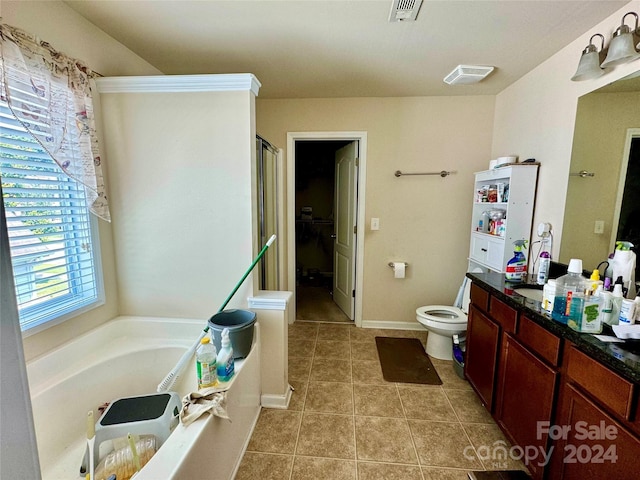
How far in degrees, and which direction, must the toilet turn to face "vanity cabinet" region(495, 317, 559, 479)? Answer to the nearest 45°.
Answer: approximately 90° to its left

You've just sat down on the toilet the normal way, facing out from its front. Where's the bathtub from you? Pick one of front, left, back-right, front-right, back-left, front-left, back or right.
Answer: front-left

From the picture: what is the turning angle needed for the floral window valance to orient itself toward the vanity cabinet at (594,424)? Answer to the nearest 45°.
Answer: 0° — it already faces it

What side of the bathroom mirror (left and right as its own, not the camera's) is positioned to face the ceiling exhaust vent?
front

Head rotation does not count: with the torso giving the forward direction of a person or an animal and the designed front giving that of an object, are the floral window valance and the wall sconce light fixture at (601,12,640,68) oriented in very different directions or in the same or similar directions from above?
very different directions

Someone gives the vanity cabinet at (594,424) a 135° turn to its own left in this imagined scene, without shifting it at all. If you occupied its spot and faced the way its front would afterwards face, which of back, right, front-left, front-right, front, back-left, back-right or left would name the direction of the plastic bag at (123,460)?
back-right

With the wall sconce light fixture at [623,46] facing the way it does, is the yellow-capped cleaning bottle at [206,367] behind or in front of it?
in front

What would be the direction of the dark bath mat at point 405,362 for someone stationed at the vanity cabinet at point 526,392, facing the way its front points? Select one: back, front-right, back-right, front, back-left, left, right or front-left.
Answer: right

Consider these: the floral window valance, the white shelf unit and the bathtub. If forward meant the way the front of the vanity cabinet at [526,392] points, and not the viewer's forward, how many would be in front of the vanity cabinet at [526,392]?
2

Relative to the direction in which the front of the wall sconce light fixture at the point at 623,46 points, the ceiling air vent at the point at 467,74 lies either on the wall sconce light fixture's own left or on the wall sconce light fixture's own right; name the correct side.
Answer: on the wall sconce light fixture's own right

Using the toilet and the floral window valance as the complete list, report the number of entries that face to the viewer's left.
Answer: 1

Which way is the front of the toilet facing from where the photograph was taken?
facing to the left of the viewer
